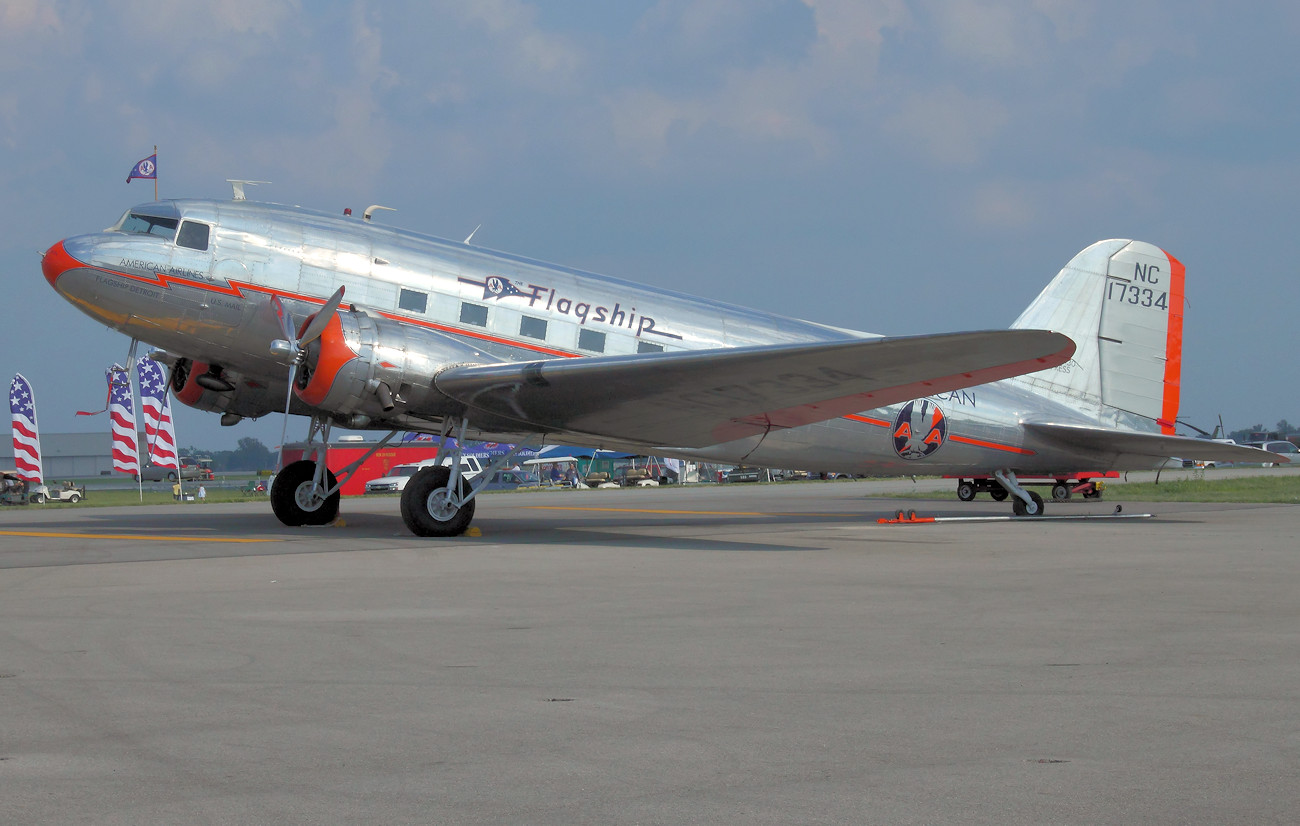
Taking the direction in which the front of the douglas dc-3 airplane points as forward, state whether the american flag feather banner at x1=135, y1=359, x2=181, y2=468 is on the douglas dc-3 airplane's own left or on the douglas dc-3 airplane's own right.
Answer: on the douglas dc-3 airplane's own right

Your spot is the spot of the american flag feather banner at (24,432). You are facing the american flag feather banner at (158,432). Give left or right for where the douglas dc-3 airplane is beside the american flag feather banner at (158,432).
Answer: right

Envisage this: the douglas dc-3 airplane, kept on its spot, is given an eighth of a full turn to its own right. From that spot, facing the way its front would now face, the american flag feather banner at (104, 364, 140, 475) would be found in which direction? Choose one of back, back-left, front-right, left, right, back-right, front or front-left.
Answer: front-right

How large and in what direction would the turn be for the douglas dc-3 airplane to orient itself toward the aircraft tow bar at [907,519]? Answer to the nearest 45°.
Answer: approximately 180°

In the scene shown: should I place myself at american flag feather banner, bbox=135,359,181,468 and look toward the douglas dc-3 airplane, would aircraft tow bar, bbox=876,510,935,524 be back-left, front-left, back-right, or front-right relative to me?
front-left

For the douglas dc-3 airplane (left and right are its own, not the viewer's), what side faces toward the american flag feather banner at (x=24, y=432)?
right

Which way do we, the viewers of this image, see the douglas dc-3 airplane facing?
facing the viewer and to the left of the viewer
